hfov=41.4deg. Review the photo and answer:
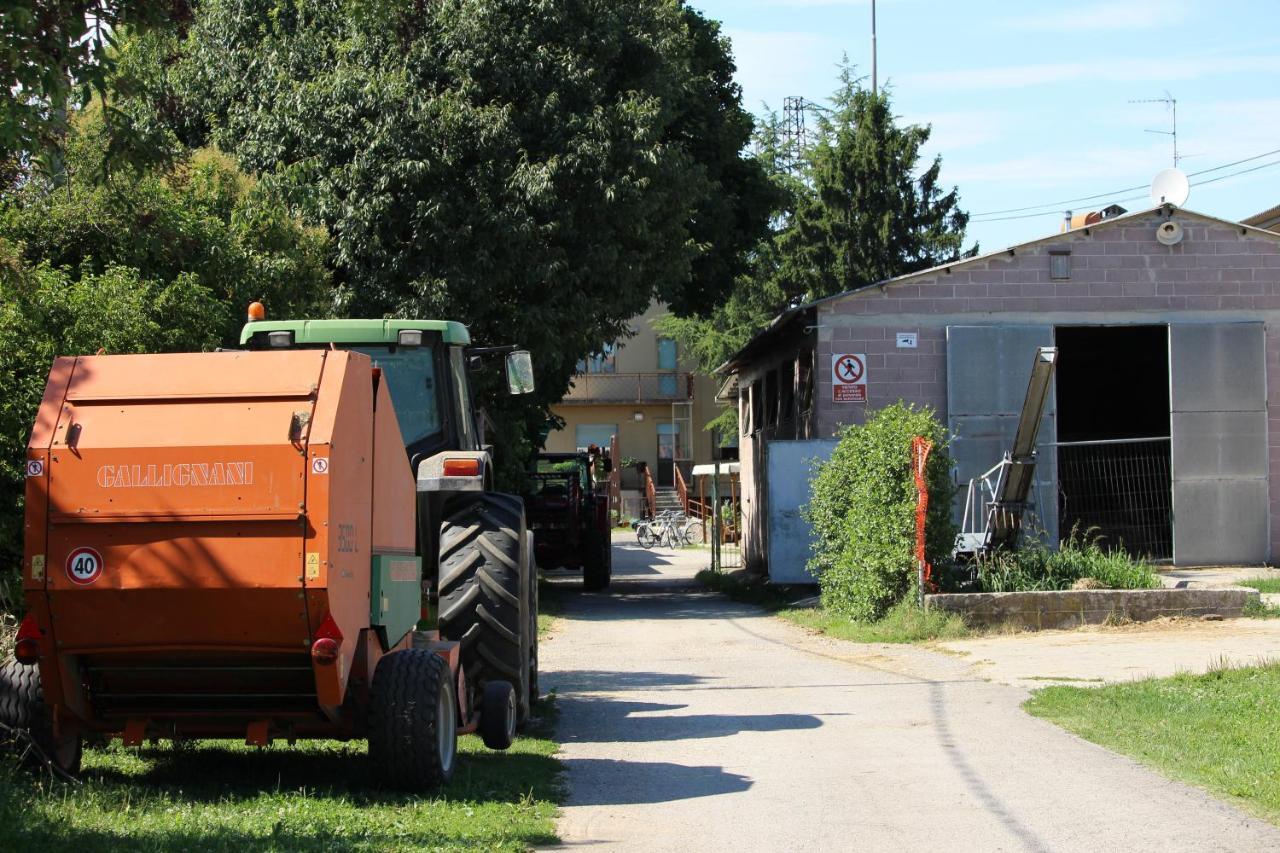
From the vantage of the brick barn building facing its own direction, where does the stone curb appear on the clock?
The stone curb is roughly at 12 o'clock from the brick barn building.

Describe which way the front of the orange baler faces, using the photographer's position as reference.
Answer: facing away from the viewer

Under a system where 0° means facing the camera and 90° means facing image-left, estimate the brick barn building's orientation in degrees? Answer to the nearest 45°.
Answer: approximately 0°

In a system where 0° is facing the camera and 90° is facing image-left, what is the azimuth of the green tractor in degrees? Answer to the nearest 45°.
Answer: approximately 180°

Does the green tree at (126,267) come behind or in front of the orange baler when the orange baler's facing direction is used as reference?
in front

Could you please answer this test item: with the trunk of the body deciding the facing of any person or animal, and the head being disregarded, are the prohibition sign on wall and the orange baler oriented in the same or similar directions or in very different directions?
very different directions

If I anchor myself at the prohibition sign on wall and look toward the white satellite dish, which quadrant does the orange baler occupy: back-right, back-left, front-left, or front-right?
back-right

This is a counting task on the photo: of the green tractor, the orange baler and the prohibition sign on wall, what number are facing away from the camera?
2

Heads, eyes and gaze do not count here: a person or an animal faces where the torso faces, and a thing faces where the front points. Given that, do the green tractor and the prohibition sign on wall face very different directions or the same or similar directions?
very different directions

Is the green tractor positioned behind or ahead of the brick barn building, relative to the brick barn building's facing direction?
ahead

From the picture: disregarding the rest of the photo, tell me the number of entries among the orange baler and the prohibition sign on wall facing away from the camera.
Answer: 1

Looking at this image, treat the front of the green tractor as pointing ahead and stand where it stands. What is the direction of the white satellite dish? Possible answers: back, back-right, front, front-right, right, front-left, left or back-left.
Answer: front-right

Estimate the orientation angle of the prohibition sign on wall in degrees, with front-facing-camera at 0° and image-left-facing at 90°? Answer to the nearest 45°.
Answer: approximately 0°
